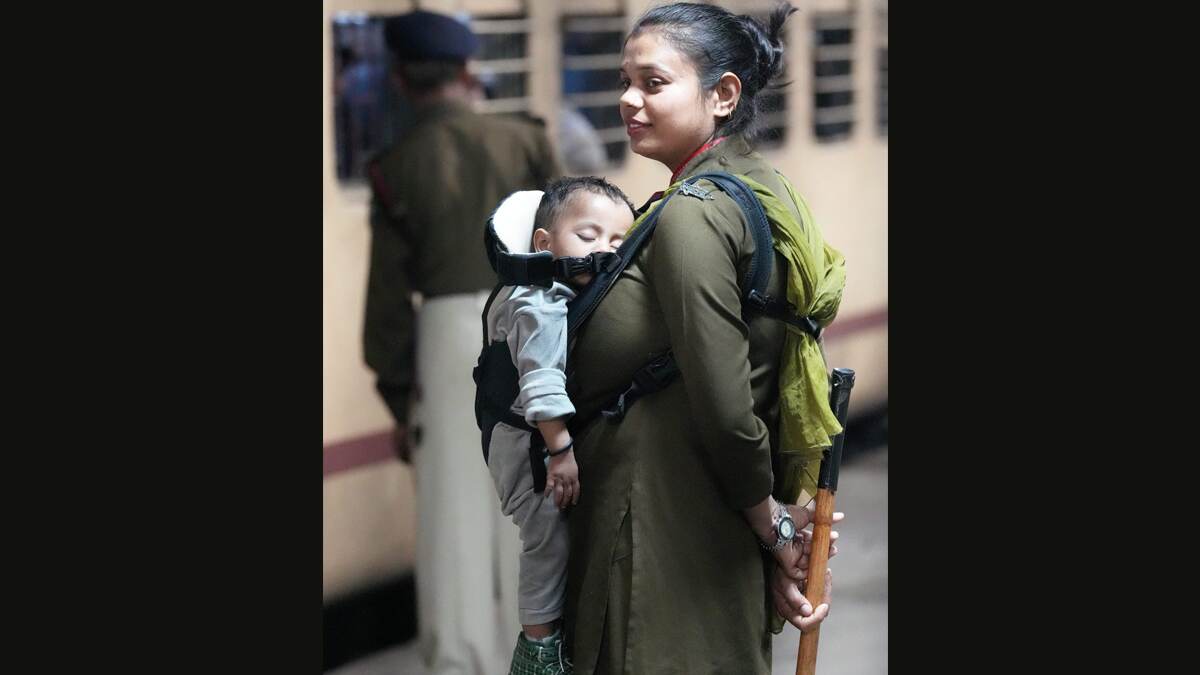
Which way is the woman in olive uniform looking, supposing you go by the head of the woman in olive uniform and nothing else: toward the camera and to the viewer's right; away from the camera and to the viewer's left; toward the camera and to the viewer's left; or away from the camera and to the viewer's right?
toward the camera and to the viewer's left

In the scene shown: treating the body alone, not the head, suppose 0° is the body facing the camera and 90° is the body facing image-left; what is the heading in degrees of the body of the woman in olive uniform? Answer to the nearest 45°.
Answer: approximately 90°

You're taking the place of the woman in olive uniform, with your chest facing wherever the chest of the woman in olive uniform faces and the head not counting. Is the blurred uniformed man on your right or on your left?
on your right
